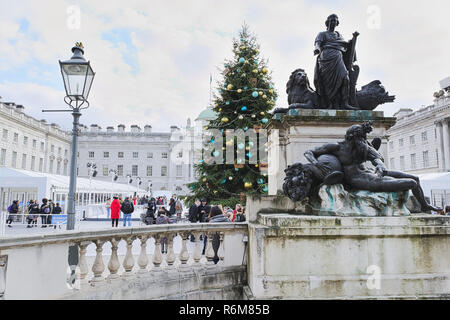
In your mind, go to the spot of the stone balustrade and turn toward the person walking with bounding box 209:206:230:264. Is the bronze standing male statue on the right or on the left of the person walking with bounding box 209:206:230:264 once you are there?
right

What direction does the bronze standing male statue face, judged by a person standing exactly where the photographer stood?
facing the viewer

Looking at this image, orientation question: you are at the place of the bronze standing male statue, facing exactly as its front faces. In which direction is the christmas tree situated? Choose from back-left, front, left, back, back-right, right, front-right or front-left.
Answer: back-right

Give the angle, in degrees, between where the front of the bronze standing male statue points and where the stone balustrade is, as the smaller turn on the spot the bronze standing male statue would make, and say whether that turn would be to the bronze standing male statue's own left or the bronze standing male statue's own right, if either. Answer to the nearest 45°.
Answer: approximately 45° to the bronze standing male statue's own right

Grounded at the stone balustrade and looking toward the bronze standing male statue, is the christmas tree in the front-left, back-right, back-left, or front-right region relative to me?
front-left
